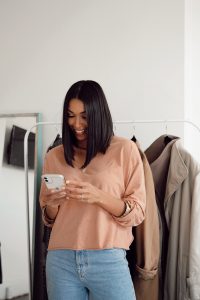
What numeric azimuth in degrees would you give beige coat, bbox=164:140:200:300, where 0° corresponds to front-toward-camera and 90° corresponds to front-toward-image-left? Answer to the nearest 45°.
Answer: approximately 45°
